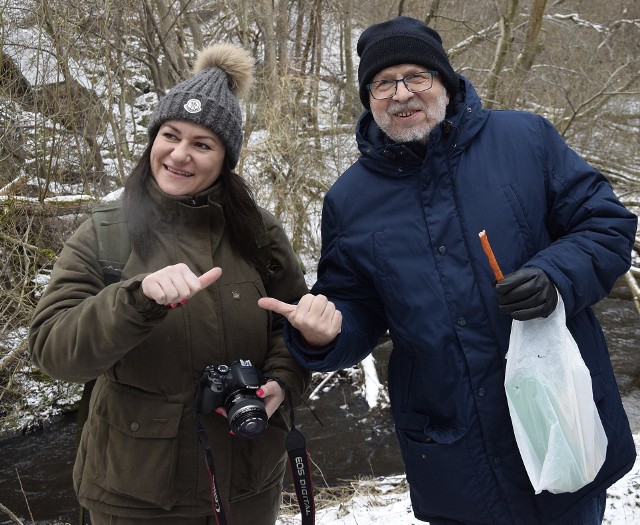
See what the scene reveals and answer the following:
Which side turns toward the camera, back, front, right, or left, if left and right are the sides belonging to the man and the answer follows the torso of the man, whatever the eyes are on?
front

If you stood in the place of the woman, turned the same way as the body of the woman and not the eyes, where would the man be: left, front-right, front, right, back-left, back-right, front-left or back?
left

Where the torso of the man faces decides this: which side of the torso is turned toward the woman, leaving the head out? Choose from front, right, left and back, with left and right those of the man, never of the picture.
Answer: right

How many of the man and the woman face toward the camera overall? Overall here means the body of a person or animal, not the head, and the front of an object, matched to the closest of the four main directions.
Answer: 2

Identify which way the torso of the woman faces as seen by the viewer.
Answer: toward the camera
